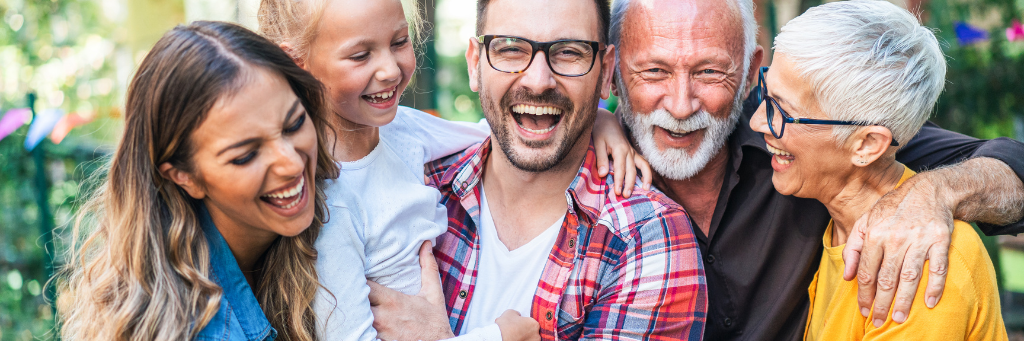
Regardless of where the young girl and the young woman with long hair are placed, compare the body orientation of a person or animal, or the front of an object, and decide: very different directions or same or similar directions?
same or similar directions

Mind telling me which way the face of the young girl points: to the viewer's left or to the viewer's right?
to the viewer's right

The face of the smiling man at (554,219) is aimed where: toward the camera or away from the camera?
toward the camera

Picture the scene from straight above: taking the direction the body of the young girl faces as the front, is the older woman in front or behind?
in front

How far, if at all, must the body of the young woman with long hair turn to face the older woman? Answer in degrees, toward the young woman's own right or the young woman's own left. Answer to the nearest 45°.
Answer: approximately 45° to the young woman's own left

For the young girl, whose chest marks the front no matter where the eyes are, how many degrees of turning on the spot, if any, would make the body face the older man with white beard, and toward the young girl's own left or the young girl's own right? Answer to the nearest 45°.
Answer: approximately 45° to the young girl's own left

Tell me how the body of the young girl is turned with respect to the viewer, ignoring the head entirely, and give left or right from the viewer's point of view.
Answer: facing the viewer and to the right of the viewer

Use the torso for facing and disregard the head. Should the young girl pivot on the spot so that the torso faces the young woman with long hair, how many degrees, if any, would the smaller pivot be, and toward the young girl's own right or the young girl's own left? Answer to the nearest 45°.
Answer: approximately 90° to the young girl's own right

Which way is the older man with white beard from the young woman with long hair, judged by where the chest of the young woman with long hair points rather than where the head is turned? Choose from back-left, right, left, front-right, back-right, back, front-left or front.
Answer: front-left
